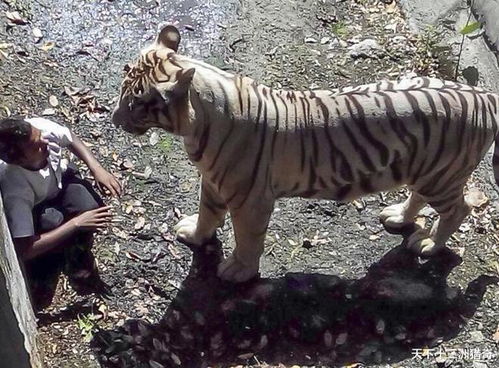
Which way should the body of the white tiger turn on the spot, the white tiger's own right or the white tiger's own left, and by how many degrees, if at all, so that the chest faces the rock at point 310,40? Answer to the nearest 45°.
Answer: approximately 90° to the white tiger's own right

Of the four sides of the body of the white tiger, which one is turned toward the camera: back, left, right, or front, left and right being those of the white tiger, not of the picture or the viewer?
left

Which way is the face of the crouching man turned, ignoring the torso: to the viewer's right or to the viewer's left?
to the viewer's right

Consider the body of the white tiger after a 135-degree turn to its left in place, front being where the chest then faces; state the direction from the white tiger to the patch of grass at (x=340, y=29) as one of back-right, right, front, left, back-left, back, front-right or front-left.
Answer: back-left

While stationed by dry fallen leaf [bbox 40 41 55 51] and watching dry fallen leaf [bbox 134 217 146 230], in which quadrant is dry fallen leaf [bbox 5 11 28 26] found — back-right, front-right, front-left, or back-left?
back-right

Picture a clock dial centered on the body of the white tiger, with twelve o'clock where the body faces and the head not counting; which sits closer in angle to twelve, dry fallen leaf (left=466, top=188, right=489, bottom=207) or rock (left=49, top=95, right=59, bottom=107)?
the rock
